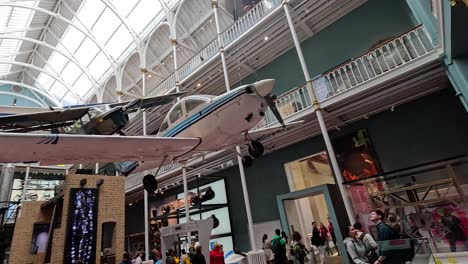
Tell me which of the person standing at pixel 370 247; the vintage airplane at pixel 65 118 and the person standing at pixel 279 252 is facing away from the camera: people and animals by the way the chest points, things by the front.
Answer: the person standing at pixel 279 252

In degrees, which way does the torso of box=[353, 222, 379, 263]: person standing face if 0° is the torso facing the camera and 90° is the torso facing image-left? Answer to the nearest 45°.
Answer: approximately 90°

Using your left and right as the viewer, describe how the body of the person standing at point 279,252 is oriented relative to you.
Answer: facing away from the viewer

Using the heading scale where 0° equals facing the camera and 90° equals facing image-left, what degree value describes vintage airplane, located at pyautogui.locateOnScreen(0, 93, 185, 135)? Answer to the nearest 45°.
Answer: approximately 315°

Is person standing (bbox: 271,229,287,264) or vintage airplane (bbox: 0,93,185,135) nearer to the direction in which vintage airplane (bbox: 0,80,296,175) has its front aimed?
the person standing

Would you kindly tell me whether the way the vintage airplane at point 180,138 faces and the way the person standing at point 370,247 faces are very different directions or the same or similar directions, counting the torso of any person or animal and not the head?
very different directions

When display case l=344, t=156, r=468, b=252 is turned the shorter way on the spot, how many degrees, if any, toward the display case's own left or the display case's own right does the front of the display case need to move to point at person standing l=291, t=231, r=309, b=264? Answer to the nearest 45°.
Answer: approximately 45° to the display case's own right

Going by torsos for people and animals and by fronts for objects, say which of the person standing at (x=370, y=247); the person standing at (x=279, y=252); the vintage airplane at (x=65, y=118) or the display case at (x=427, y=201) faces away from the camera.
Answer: the person standing at (x=279, y=252)

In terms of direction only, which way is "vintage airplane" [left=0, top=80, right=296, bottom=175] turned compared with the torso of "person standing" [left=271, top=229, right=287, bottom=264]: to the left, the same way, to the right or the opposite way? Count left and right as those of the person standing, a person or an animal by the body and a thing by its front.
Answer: to the right
